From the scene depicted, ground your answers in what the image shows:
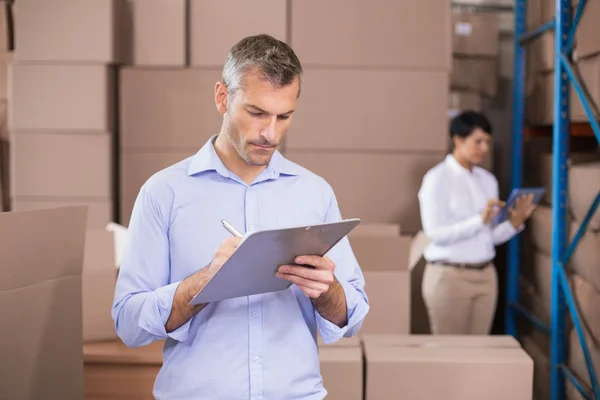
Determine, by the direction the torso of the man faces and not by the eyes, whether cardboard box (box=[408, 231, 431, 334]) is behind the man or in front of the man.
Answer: behind

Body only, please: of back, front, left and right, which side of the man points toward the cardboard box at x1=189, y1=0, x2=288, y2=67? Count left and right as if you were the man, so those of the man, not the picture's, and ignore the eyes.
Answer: back

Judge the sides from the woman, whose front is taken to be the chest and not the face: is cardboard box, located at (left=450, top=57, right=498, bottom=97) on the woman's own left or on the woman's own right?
on the woman's own left

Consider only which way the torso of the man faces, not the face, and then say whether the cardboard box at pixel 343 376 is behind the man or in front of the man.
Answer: behind

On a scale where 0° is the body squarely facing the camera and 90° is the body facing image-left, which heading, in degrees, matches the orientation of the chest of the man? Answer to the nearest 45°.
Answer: approximately 0°

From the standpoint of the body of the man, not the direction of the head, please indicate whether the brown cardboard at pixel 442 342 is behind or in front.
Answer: behind

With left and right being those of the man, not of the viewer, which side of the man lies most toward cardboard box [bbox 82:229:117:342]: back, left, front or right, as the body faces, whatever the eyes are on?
back

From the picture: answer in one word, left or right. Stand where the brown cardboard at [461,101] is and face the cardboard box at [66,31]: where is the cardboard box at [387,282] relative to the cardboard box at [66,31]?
left
